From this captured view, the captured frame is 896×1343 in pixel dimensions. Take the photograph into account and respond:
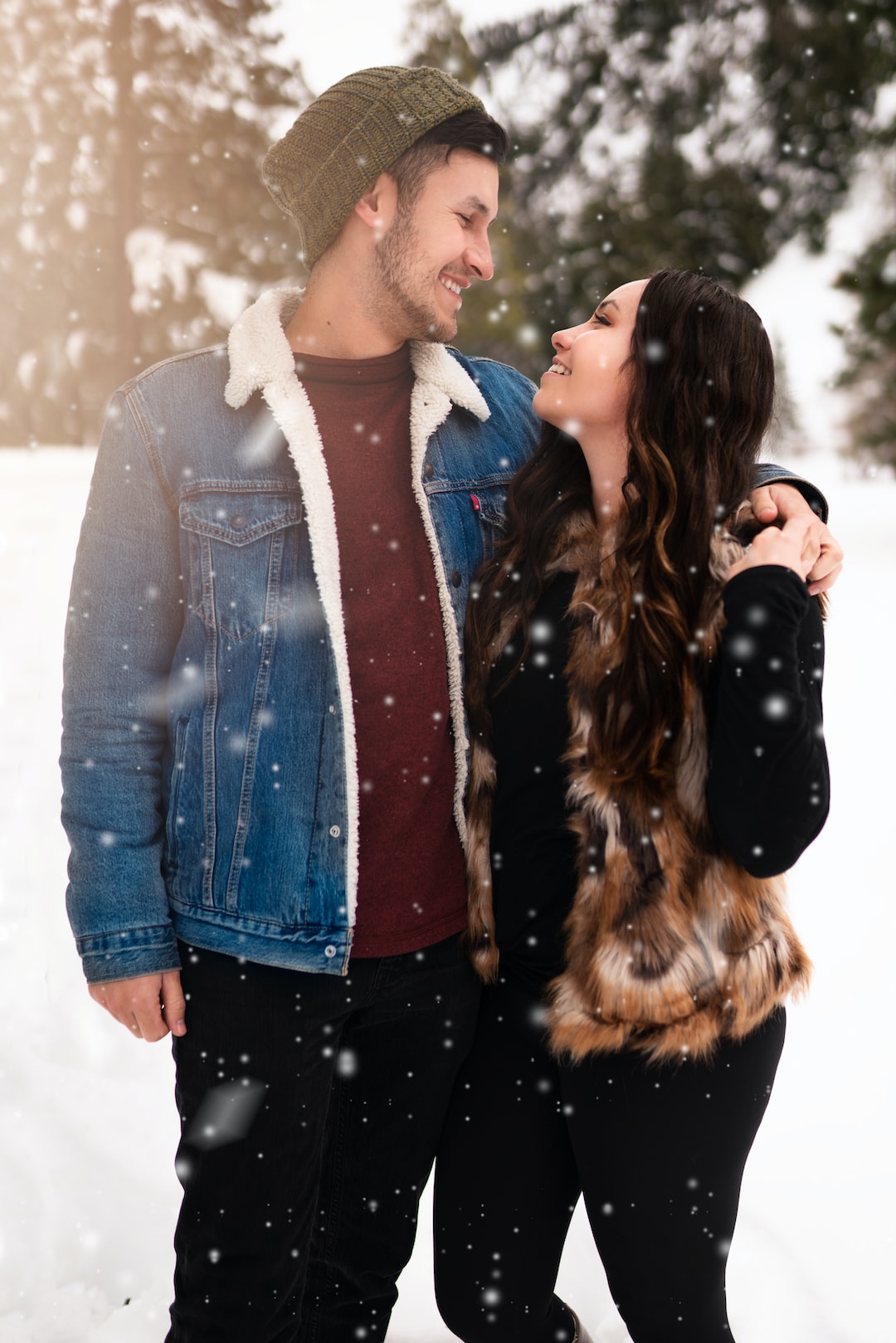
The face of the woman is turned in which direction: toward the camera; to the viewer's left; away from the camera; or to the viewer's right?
to the viewer's left

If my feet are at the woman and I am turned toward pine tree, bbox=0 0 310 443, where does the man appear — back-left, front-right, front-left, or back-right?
front-left

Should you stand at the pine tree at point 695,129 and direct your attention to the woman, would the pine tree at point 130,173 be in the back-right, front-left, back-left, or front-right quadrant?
front-right

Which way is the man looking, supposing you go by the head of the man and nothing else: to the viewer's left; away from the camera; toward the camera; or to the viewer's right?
to the viewer's right

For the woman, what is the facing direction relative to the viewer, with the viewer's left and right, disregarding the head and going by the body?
facing the viewer and to the left of the viewer

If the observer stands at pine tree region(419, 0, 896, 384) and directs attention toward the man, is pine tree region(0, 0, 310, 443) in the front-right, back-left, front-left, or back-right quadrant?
front-right

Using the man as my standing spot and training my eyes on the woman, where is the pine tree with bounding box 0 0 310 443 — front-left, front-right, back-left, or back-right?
back-left

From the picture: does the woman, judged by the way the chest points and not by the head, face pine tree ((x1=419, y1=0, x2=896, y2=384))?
no

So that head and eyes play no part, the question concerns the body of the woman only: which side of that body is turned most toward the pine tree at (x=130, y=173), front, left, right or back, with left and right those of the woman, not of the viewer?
right
